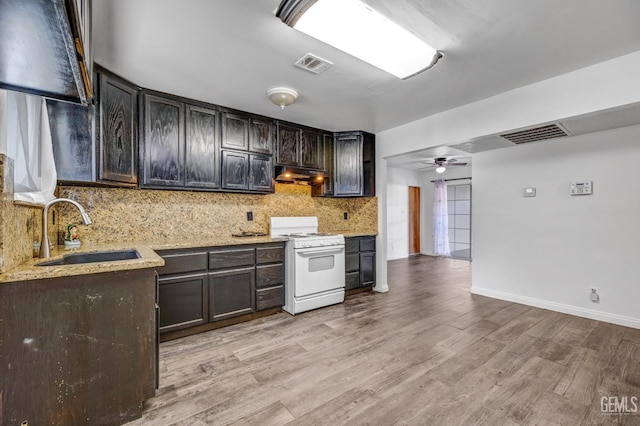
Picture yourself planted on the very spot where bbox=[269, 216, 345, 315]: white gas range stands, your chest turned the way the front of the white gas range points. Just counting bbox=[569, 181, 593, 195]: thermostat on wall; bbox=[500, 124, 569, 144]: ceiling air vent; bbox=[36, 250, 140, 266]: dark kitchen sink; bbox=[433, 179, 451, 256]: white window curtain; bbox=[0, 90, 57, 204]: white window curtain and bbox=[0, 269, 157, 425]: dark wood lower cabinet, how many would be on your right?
3

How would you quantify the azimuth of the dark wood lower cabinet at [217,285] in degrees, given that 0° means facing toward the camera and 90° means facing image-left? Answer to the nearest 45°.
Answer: approximately 315°

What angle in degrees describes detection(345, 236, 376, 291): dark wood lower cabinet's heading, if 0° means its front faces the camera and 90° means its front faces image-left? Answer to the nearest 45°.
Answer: approximately 315°

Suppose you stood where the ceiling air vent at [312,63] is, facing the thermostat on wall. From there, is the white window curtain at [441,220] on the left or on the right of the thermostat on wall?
left

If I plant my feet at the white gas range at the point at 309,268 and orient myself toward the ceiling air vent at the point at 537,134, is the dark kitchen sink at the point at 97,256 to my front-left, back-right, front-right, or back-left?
back-right

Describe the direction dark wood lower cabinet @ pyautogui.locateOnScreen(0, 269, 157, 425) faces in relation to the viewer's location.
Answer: facing to the right of the viewer

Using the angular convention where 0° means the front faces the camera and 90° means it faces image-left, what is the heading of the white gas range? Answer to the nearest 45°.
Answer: approximately 315°
